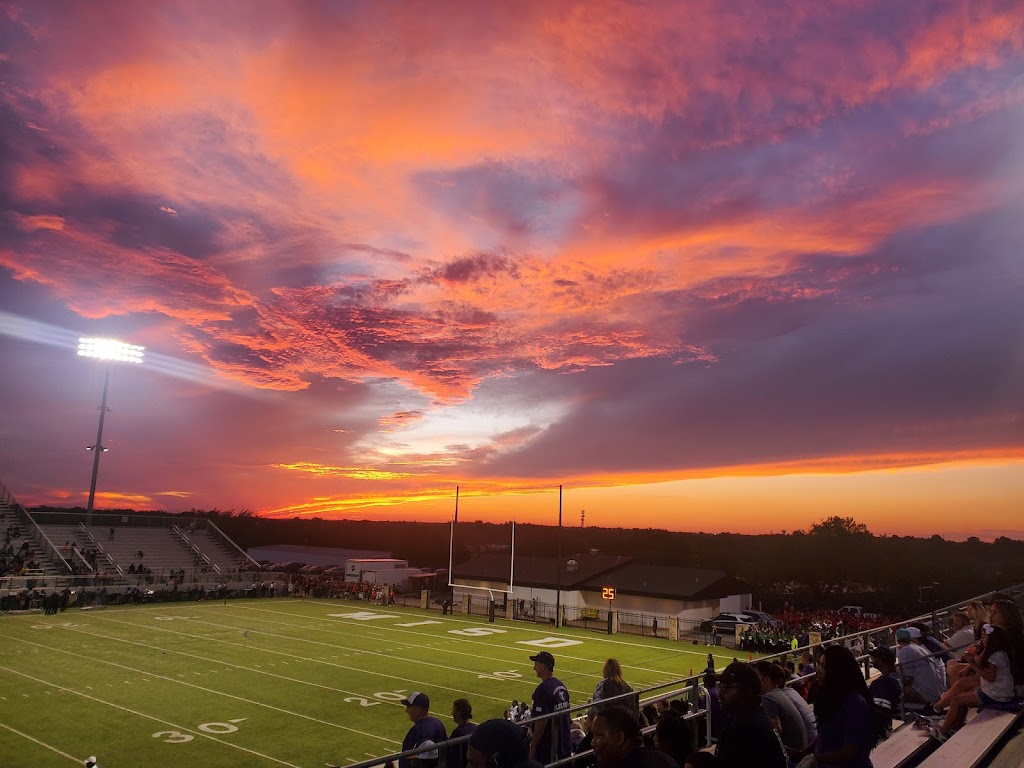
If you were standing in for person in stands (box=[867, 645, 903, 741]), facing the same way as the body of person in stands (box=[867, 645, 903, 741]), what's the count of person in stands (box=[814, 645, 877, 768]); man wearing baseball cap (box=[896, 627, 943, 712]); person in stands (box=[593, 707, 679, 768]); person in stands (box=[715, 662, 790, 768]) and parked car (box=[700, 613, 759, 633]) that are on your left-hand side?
3

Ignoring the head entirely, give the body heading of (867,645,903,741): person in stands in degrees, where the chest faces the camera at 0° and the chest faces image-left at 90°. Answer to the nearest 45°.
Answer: approximately 90°

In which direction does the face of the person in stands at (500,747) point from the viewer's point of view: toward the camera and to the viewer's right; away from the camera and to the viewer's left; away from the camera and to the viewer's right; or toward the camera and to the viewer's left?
away from the camera and to the viewer's left

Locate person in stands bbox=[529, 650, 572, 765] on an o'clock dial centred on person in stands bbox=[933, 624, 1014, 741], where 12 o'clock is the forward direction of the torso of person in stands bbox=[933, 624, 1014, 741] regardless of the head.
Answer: person in stands bbox=[529, 650, 572, 765] is roughly at 11 o'clock from person in stands bbox=[933, 624, 1014, 741].

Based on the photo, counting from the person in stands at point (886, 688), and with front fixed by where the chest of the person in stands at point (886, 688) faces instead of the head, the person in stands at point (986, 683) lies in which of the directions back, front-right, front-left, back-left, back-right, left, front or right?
back

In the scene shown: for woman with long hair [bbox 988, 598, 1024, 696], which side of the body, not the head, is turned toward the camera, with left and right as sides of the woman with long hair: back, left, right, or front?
left

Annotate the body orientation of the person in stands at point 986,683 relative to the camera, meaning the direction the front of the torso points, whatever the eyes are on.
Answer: to the viewer's left

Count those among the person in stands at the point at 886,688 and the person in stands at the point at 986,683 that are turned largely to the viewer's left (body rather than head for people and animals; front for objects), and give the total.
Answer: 2

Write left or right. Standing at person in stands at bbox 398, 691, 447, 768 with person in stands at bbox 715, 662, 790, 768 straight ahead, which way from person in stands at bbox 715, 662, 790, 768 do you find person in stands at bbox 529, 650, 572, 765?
left
